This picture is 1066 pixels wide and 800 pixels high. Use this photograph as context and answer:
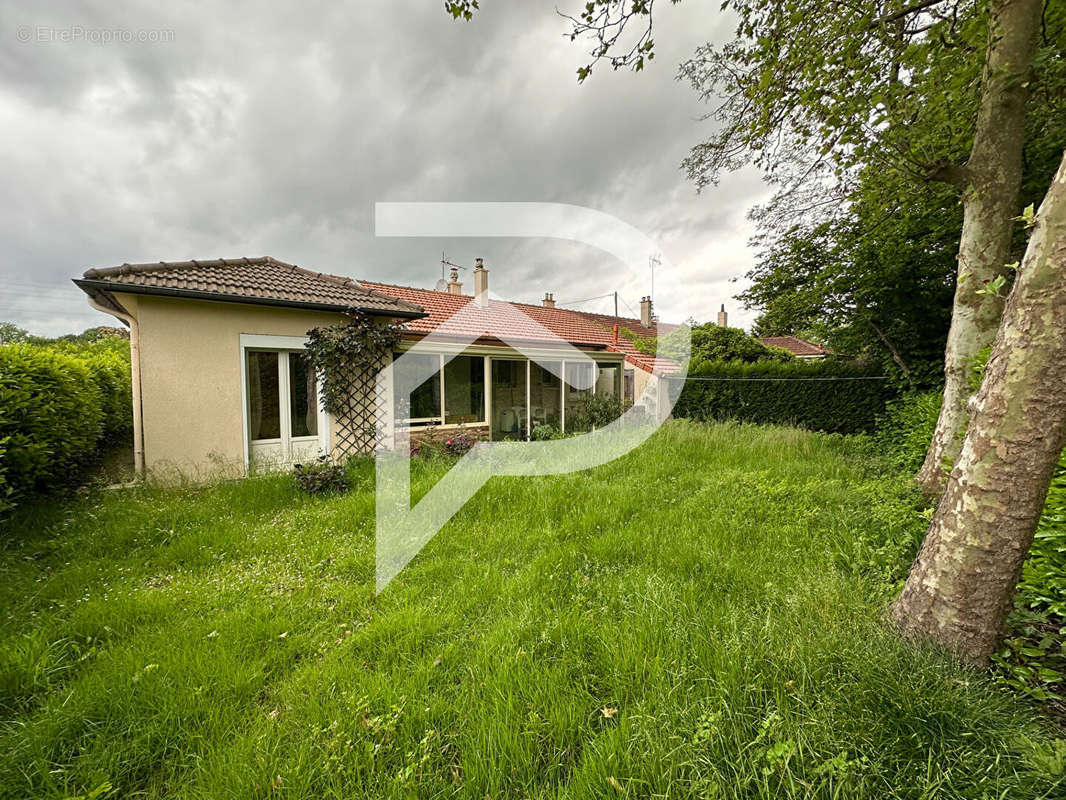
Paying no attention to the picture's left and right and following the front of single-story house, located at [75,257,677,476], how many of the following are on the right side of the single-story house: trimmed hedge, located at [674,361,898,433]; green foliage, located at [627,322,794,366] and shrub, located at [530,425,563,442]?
0

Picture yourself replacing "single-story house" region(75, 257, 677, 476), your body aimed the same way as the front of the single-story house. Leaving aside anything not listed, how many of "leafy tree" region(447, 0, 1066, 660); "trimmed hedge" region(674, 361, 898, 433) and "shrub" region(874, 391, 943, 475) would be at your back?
0

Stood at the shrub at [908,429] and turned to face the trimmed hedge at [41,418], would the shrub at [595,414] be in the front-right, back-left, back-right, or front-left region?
front-right

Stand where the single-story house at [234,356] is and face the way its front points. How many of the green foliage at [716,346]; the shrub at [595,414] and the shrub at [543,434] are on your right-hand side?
0

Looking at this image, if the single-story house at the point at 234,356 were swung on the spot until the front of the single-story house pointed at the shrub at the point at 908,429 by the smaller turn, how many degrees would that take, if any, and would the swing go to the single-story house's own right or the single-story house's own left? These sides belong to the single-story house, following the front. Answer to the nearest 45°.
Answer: approximately 45° to the single-story house's own left

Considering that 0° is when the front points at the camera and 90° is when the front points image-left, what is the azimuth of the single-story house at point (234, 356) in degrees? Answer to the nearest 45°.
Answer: approximately 315°

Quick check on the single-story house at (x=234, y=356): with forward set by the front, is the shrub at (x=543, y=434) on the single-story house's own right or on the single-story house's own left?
on the single-story house's own left

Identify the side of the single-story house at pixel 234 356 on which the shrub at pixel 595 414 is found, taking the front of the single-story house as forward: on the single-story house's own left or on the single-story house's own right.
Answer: on the single-story house's own left

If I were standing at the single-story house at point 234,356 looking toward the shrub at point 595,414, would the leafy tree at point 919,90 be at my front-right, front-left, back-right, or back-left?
front-right

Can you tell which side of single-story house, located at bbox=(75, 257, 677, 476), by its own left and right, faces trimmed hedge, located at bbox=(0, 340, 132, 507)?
right

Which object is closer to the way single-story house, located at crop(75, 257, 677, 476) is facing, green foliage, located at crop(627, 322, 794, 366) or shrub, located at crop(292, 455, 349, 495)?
the shrub
